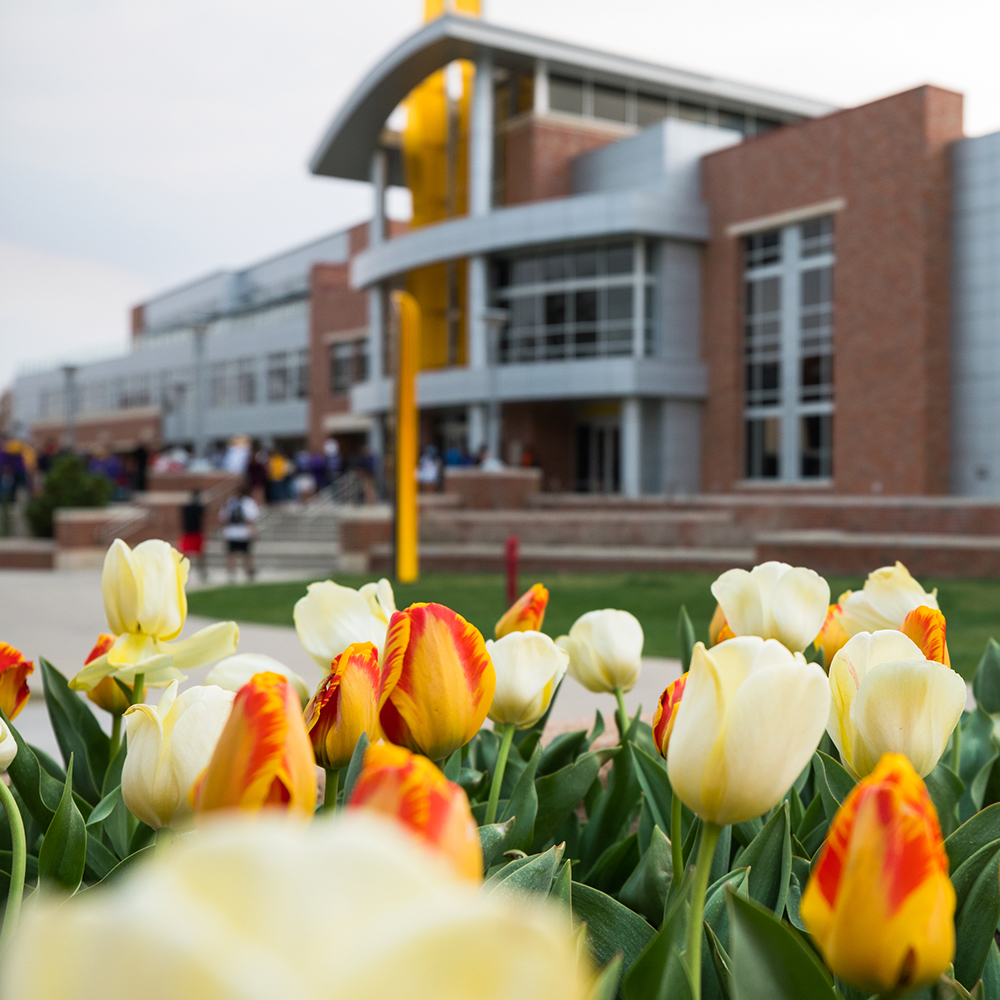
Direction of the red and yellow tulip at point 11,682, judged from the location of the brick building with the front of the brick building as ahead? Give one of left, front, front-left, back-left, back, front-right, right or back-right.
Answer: front-left

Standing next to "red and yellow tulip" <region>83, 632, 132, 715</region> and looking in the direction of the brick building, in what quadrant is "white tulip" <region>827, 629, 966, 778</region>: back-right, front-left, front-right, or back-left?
back-right

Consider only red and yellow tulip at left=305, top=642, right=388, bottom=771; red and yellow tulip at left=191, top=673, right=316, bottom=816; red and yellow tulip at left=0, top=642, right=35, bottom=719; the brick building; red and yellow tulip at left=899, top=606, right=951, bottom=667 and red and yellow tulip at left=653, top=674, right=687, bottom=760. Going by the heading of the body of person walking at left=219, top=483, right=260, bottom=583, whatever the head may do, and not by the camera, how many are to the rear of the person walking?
5

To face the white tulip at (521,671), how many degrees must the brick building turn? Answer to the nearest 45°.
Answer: approximately 45° to its left

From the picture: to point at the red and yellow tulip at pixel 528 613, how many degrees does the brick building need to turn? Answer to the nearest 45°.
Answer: approximately 45° to its left

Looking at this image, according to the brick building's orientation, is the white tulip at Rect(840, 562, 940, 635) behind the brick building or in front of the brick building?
in front

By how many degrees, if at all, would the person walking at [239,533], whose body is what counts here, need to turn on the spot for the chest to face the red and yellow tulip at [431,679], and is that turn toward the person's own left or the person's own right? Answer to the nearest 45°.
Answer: approximately 180°

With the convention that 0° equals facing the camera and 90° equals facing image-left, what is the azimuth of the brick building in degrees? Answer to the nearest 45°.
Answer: approximately 45°

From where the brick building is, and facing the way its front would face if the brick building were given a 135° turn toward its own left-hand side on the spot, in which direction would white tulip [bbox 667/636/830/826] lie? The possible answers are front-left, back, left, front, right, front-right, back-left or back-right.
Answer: right

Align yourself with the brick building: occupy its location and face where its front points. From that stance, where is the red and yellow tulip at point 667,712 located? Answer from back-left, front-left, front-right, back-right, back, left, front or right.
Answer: front-left

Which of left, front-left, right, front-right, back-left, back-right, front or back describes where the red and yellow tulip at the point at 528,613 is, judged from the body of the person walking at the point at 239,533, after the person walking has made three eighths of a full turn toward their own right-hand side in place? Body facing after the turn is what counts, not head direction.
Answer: front-right

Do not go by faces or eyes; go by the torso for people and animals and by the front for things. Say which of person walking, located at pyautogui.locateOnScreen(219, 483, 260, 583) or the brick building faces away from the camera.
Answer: the person walking

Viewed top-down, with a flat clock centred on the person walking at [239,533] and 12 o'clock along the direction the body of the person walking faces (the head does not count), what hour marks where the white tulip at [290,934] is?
The white tulip is roughly at 6 o'clock from the person walking.

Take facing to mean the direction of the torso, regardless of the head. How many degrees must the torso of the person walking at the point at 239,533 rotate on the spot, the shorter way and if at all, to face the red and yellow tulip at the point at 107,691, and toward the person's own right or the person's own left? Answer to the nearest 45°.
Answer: approximately 180°

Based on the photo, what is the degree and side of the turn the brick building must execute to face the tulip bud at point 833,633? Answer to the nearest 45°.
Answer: approximately 45° to its left

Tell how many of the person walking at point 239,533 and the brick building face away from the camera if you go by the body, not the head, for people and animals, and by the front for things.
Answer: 1

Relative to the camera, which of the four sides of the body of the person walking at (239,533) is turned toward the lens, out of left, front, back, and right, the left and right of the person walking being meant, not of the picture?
back

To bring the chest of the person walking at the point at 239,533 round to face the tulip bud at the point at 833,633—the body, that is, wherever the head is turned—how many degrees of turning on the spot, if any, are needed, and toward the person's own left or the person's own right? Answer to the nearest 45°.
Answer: approximately 180°
